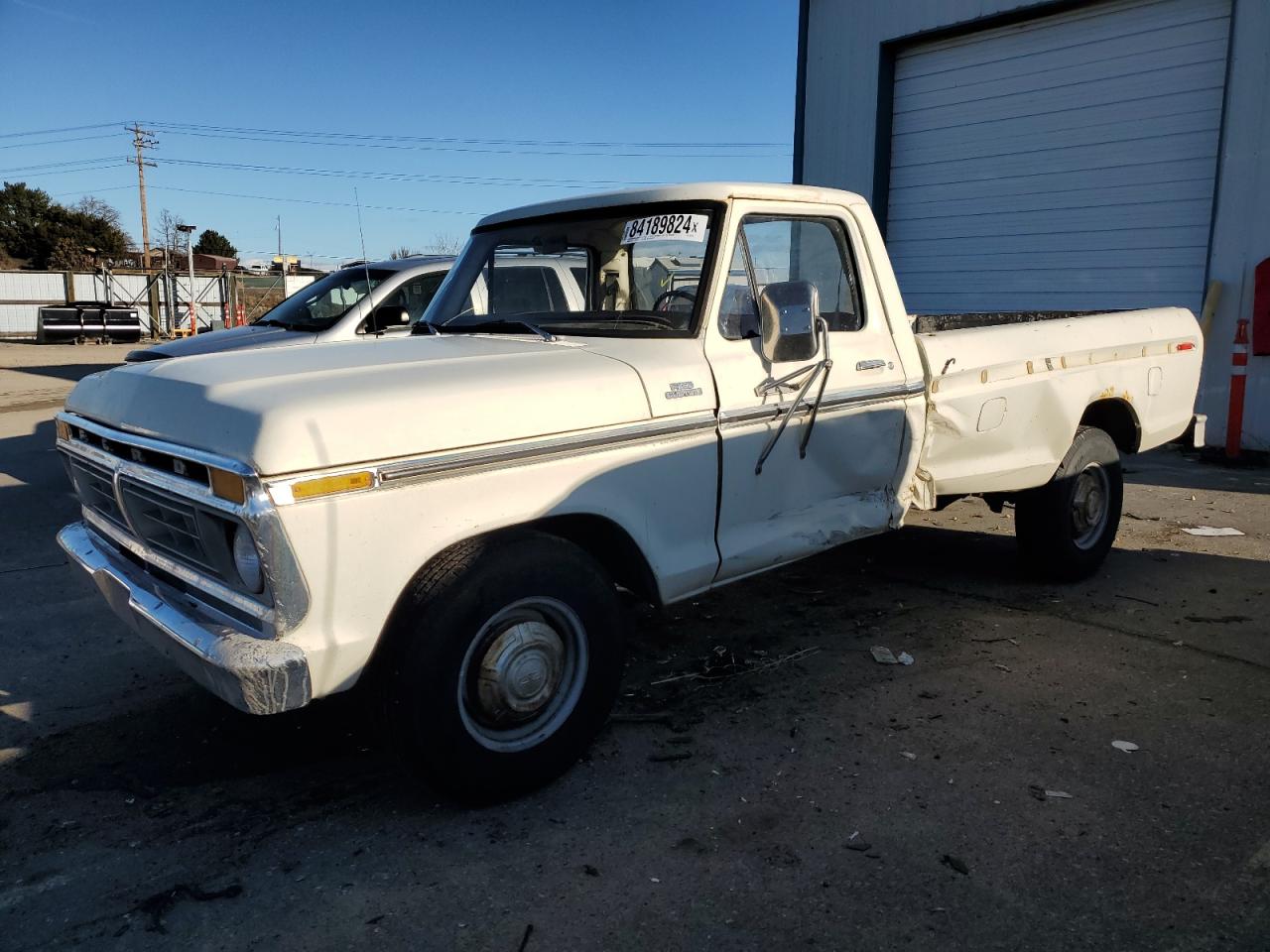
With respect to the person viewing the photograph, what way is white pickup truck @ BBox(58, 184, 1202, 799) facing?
facing the viewer and to the left of the viewer

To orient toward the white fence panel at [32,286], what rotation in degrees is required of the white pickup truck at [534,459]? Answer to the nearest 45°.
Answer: approximately 90° to its right

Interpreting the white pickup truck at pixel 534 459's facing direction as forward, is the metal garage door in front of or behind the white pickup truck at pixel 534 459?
behind
